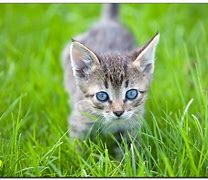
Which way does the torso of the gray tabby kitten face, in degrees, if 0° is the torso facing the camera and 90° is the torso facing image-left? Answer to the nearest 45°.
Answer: approximately 0°
